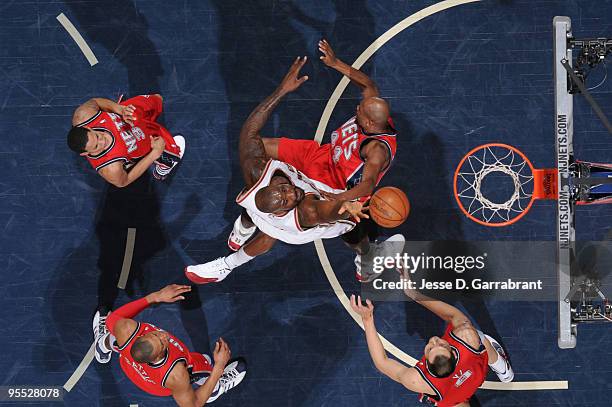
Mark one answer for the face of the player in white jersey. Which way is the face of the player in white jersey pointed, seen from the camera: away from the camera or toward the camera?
toward the camera

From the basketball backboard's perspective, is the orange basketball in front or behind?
in front

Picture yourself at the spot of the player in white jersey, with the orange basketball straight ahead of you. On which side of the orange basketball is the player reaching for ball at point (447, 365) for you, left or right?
right

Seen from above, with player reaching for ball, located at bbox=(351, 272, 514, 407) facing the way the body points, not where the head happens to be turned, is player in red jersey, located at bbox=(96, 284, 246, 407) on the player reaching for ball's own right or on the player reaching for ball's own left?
on the player reaching for ball's own left

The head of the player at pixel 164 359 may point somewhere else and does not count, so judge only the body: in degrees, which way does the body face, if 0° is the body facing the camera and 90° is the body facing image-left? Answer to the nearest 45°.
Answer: approximately 225°

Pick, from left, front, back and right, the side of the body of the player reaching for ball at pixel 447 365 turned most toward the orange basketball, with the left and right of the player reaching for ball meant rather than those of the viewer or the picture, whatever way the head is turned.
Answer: front

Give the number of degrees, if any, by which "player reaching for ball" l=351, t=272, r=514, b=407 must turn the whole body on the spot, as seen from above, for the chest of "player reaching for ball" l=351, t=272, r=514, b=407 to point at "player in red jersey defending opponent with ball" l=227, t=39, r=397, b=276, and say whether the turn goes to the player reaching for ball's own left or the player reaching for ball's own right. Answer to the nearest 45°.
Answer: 0° — they already face them

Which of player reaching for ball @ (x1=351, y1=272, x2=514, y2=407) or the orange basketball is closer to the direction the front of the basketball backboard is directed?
the orange basketball

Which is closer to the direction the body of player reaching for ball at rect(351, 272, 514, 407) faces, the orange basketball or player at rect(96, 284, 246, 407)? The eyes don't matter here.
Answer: the orange basketball

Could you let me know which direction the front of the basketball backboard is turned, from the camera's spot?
facing to the left of the viewer

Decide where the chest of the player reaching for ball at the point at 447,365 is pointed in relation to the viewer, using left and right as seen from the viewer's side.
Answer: facing away from the viewer and to the left of the viewer

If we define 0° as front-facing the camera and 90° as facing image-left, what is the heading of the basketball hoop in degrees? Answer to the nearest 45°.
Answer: approximately 90°

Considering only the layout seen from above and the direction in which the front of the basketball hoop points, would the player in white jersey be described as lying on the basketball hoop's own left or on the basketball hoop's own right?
on the basketball hoop's own left

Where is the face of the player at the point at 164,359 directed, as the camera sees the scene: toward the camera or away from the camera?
away from the camera
